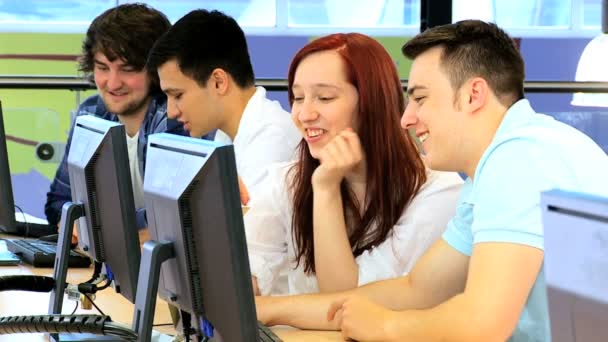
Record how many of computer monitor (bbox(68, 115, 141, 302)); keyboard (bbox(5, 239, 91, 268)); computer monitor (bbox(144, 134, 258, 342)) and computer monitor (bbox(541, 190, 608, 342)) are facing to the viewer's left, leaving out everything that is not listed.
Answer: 0

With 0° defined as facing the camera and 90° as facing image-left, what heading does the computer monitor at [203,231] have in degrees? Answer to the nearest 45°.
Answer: approximately 225°

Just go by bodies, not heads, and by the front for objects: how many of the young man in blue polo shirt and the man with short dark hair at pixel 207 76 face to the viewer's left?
2

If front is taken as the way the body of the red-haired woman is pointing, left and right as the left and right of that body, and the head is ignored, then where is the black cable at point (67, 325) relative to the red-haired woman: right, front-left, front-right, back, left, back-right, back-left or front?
front

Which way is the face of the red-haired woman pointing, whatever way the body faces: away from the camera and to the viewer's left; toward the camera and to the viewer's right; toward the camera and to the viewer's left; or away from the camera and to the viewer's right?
toward the camera and to the viewer's left

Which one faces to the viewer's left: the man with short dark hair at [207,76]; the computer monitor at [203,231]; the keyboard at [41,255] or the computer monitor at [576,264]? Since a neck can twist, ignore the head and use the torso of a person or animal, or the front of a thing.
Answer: the man with short dark hair

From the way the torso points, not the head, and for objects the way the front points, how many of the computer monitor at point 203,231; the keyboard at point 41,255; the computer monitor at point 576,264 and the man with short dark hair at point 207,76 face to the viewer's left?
1

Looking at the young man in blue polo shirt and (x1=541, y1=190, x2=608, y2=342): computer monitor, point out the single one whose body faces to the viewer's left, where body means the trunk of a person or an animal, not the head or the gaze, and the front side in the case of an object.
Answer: the young man in blue polo shirt

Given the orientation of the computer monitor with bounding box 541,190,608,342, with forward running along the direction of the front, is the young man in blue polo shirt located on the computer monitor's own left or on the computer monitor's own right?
on the computer monitor's own left

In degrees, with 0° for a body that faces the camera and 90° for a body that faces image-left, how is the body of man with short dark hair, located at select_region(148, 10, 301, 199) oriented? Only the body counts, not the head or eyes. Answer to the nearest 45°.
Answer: approximately 90°

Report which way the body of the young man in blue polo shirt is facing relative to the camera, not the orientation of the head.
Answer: to the viewer's left

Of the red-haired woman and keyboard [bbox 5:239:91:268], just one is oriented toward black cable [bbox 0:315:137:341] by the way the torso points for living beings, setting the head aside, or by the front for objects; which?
the red-haired woman

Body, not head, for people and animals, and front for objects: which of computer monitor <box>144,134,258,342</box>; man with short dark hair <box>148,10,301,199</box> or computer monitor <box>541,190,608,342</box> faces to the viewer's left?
the man with short dark hair
